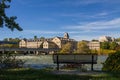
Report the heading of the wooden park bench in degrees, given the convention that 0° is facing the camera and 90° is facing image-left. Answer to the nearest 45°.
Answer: approximately 180°

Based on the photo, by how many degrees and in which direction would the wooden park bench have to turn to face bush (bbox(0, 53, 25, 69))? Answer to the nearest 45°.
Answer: approximately 90° to its left

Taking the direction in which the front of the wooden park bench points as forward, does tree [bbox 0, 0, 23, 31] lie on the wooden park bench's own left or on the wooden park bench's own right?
on the wooden park bench's own left

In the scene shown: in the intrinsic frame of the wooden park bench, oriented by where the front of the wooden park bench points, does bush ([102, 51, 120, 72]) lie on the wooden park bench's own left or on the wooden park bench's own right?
on the wooden park bench's own right
